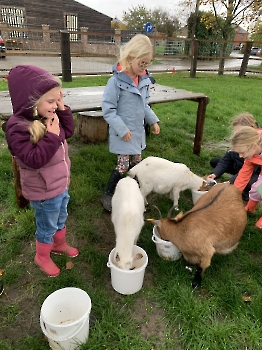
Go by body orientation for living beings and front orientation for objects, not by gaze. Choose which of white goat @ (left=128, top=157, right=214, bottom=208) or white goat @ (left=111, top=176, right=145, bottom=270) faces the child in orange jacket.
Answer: white goat @ (left=128, top=157, right=214, bottom=208)

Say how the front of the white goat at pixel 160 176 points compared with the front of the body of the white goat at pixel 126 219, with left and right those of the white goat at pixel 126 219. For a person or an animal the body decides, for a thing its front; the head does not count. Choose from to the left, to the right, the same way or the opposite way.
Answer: to the left

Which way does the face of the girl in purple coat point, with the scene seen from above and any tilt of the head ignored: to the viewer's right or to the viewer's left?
to the viewer's right

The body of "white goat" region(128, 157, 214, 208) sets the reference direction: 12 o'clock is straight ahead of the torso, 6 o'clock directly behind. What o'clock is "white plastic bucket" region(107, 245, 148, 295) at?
The white plastic bucket is roughly at 3 o'clock from the white goat.

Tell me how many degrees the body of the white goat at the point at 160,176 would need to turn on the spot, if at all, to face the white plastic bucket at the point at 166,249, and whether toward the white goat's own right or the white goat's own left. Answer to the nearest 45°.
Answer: approximately 90° to the white goat's own right

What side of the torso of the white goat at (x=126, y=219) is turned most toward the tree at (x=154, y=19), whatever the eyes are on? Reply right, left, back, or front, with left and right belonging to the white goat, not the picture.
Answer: back

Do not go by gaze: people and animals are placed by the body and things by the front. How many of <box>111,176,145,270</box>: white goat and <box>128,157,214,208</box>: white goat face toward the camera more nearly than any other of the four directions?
1

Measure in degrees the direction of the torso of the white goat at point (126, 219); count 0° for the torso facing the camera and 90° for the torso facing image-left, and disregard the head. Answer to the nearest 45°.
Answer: approximately 0°

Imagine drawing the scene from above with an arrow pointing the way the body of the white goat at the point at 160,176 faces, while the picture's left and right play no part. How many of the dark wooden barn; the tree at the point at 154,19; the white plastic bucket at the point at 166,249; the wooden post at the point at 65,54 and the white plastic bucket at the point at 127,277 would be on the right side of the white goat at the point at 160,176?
2

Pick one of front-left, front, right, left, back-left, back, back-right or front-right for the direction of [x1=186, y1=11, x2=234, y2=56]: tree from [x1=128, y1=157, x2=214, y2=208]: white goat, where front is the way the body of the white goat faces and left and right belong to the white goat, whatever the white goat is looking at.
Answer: left

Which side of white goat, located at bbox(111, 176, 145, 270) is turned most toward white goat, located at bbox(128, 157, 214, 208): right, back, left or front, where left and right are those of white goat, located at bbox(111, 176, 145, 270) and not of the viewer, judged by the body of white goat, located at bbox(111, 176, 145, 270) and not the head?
back

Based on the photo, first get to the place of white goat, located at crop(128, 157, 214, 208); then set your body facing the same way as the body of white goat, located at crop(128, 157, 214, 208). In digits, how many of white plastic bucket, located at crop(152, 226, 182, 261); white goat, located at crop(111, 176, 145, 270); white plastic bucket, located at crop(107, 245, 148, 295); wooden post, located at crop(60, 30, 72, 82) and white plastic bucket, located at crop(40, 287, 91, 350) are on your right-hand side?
4

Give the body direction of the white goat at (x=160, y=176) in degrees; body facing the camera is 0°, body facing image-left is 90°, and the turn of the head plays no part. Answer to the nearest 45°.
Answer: approximately 270°

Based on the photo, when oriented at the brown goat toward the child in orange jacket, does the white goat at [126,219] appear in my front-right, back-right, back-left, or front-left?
back-left
